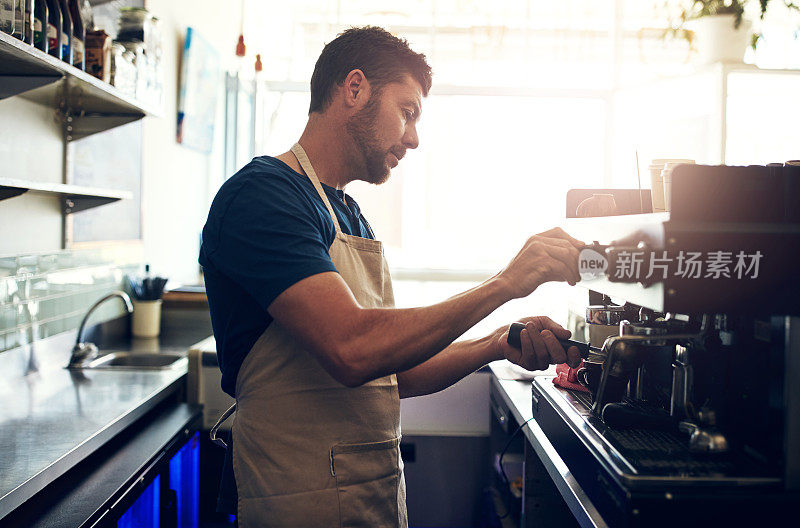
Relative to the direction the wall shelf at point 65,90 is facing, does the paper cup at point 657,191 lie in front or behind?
in front

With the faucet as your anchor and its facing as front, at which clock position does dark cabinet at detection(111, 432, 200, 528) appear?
The dark cabinet is roughly at 2 o'clock from the faucet.

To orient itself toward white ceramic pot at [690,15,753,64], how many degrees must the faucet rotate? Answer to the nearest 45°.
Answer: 0° — it already faces it

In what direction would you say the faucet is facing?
to the viewer's right

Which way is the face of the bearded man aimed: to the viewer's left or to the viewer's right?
to the viewer's right

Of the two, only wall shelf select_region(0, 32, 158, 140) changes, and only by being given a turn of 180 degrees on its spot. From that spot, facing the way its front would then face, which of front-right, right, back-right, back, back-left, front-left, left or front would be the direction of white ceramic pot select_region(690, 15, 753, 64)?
back

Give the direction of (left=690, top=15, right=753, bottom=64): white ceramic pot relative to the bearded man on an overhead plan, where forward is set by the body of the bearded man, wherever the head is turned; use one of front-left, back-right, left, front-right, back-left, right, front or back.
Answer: front-left

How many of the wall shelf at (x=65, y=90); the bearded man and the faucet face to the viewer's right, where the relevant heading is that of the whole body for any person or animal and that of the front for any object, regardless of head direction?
3

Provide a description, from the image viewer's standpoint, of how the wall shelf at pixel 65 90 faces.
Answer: facing to the right of the viewer

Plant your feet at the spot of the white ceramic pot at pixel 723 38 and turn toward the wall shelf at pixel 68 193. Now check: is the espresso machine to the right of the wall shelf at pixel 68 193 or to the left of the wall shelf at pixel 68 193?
left

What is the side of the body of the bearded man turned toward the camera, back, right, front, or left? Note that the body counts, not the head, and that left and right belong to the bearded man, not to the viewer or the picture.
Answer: right

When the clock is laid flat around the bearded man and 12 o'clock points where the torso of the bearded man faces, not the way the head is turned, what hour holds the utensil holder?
The utensil holder is roughly at 8 o'clock from the bearded man.
